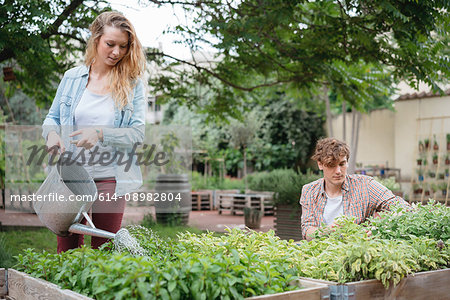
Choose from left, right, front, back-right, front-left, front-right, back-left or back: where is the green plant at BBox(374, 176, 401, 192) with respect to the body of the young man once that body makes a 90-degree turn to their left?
left

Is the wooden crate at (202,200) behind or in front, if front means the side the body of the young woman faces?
behind

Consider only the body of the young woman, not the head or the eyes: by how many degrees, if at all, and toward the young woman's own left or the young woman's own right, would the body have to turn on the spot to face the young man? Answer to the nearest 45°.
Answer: approximately 90° to the young woman's own left

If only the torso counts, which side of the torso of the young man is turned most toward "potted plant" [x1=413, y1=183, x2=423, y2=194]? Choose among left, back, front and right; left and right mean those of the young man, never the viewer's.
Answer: back

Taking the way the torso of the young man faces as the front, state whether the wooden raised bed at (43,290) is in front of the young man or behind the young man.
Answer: in front

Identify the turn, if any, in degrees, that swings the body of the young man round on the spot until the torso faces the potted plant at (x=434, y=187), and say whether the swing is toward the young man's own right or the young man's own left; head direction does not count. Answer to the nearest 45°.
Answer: approximately 180°

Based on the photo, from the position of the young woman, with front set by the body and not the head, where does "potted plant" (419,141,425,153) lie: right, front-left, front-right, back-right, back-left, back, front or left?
back-left

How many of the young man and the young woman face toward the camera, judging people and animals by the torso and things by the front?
2

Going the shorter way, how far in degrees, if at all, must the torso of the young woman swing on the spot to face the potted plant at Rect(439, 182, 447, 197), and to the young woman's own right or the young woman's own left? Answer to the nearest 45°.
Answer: approximately 135° to the young woman's own left

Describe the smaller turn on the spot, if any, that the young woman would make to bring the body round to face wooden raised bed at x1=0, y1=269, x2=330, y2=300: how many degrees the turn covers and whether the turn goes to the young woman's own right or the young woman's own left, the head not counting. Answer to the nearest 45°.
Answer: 0° — they already face it

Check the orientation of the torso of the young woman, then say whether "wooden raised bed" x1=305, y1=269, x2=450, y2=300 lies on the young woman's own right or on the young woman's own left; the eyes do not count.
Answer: on the young woman's own left
